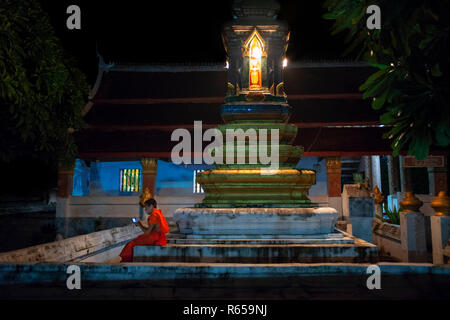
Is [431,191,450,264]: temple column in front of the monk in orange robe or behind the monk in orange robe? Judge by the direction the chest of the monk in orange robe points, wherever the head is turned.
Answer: behind

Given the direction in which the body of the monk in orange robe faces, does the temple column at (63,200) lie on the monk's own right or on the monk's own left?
on the monk's own right

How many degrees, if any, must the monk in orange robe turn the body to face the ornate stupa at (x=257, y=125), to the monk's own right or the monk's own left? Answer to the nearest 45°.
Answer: approximately 135° to the monk's own right

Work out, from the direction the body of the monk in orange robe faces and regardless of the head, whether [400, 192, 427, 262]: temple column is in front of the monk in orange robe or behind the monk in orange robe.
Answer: behind

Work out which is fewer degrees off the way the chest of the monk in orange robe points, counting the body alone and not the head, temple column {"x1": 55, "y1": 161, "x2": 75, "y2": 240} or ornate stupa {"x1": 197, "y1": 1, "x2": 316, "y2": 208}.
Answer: the temple column

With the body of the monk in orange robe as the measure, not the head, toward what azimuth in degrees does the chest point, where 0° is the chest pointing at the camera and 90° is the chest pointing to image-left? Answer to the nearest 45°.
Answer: approximately 90°
